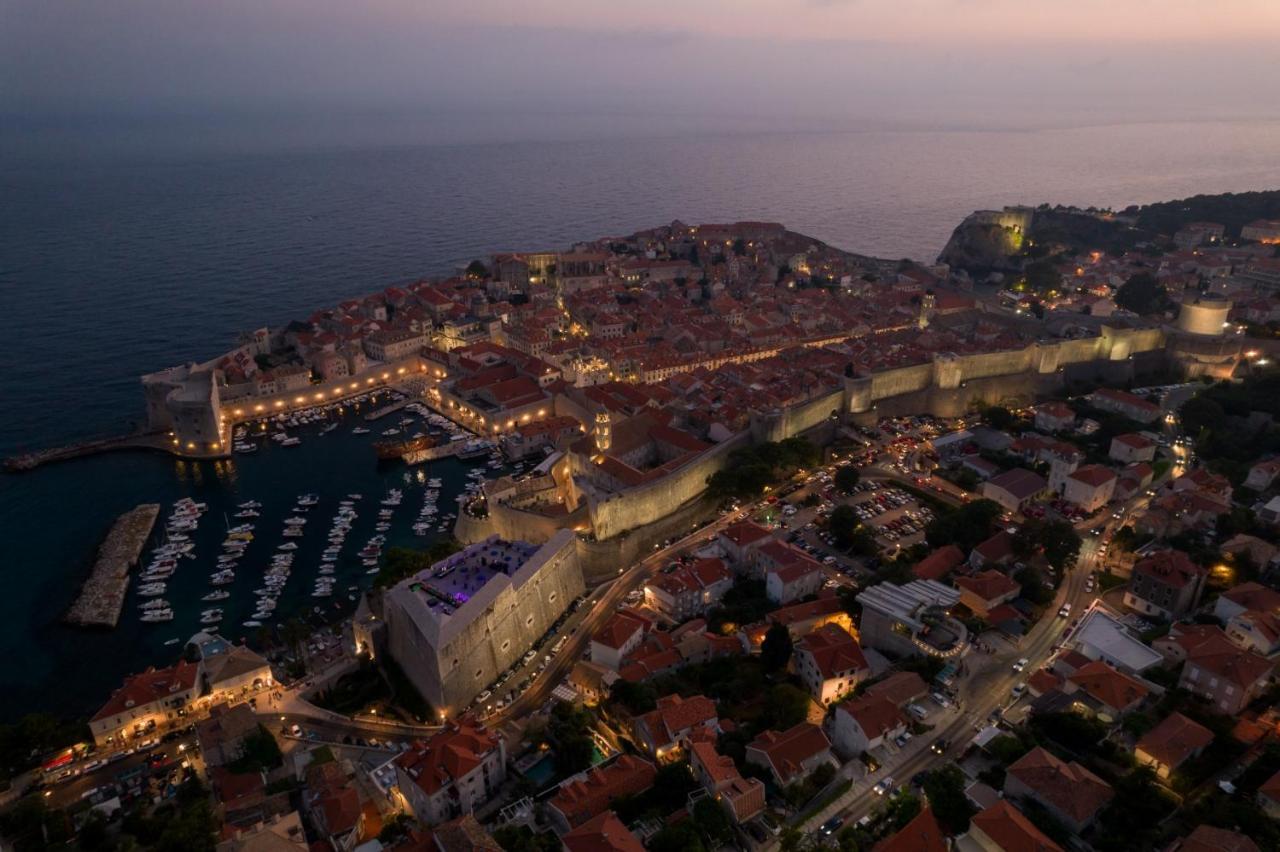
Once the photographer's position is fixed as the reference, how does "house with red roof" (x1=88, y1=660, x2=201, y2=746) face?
facing the viewer and to the right of the viewer

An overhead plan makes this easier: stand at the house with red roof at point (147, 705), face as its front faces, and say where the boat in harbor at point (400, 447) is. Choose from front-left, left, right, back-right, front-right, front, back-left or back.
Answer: left

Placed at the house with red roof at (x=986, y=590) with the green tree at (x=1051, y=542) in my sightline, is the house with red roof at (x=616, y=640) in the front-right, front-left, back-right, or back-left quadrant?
back-left

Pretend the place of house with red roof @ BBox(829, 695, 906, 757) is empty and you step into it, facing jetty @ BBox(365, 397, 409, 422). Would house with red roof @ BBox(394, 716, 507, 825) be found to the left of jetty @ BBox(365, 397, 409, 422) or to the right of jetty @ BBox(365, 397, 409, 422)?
left

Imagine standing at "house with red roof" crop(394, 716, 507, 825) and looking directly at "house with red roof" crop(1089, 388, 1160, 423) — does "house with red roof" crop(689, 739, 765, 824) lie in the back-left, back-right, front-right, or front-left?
front-right

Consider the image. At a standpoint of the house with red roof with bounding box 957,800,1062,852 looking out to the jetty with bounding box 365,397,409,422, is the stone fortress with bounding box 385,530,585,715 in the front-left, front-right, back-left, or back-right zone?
front-left

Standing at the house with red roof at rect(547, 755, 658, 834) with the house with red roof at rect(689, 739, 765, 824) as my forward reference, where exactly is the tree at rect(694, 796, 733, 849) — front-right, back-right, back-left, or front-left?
front-right

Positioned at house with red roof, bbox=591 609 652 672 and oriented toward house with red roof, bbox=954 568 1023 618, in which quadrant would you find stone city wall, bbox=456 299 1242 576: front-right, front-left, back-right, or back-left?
front-left

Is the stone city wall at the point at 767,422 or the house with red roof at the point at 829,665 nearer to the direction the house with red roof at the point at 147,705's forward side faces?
the house with red roof

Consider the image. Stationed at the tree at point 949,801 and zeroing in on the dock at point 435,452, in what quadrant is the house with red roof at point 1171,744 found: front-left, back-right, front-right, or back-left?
back-right
